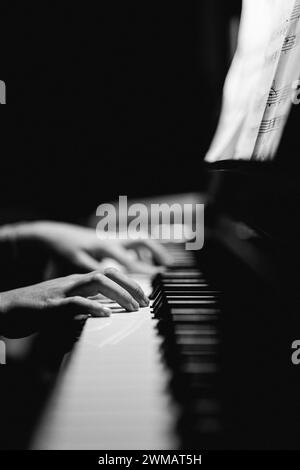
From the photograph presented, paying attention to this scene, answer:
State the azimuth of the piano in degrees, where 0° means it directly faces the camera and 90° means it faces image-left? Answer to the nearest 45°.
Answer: approximately 90°
